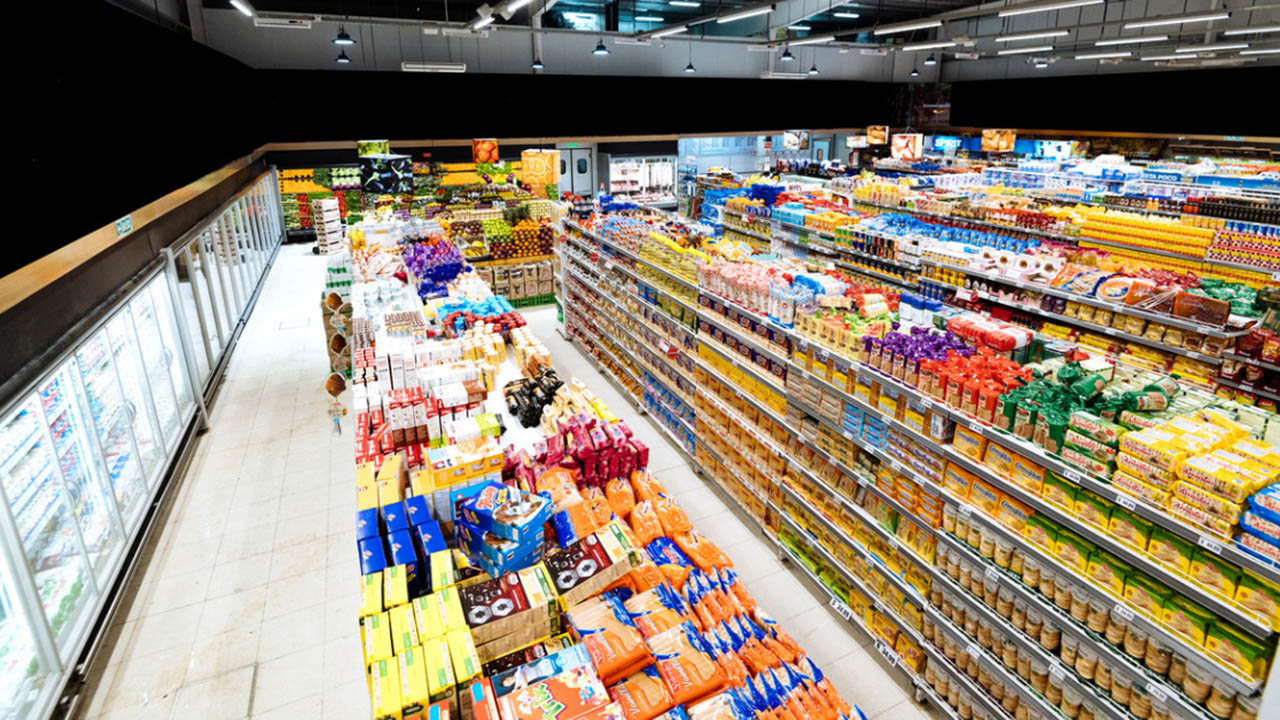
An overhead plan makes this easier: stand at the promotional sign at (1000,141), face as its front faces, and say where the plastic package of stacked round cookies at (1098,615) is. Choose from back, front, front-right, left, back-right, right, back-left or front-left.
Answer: front

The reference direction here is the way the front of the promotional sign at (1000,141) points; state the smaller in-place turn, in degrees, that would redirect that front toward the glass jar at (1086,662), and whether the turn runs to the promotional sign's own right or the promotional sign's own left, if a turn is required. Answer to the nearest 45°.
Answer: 0° — it already faces it

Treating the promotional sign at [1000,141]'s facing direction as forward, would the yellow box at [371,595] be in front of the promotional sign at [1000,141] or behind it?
in front

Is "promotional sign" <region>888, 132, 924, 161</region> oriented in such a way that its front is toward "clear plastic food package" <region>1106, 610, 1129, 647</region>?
yes

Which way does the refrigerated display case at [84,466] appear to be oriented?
to the viewer's right

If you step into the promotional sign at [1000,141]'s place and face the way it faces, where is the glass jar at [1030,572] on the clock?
The glass jar is roughly at 12 o'clock from the promotional sign.

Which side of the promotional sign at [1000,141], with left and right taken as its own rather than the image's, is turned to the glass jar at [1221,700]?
front

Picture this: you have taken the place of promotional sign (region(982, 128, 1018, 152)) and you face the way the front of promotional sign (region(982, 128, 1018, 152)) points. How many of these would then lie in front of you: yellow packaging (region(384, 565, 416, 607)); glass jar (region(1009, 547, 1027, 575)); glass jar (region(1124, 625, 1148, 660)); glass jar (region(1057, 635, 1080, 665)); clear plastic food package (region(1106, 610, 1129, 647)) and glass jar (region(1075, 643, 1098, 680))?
6

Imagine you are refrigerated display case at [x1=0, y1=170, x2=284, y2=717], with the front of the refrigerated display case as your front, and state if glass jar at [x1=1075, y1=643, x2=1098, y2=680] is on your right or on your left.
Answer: on your right

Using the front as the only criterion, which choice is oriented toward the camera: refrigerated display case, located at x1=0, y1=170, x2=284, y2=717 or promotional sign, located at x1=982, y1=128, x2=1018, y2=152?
the promotional sign

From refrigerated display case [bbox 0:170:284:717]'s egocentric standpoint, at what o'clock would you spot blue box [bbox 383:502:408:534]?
The blue box is roughly at 2 o'clock from the refrigerated display case.

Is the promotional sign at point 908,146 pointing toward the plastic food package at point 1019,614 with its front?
yes

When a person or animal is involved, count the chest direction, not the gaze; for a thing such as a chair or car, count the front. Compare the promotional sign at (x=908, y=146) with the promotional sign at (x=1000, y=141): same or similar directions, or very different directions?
same or similar directions

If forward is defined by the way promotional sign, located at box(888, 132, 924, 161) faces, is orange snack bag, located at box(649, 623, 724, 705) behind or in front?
in front

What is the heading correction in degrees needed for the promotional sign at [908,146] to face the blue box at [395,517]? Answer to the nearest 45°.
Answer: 0° — it already faces it

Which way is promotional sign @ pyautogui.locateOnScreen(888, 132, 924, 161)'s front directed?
toward the camera

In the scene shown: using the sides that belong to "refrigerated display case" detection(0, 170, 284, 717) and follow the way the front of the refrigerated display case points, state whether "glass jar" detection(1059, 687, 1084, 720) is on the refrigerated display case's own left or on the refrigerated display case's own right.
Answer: on the refrigerated display case's own right
